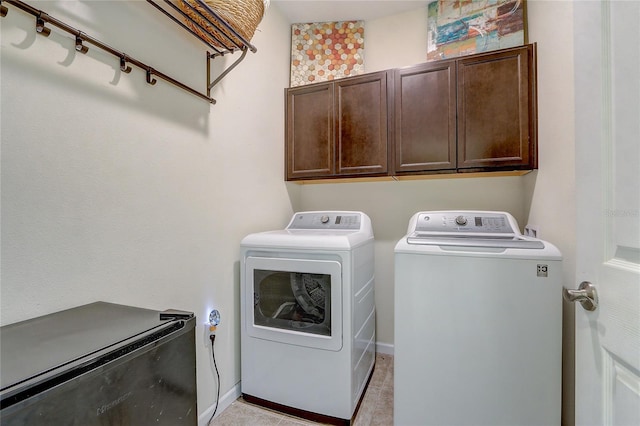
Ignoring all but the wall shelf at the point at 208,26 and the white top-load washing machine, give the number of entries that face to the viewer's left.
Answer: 0

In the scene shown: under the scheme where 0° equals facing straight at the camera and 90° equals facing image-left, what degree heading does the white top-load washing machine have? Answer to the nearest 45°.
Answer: approximately 0°

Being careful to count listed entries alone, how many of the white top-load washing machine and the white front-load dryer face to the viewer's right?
0

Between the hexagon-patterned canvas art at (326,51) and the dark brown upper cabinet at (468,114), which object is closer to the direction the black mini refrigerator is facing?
the dark brown upper cabinet

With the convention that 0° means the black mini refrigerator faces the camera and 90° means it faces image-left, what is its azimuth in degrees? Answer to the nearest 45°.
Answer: approximately 315°

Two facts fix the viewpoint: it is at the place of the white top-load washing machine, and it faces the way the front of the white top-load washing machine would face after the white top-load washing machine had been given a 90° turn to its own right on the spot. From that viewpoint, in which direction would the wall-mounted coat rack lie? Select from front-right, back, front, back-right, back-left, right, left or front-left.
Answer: front-left
